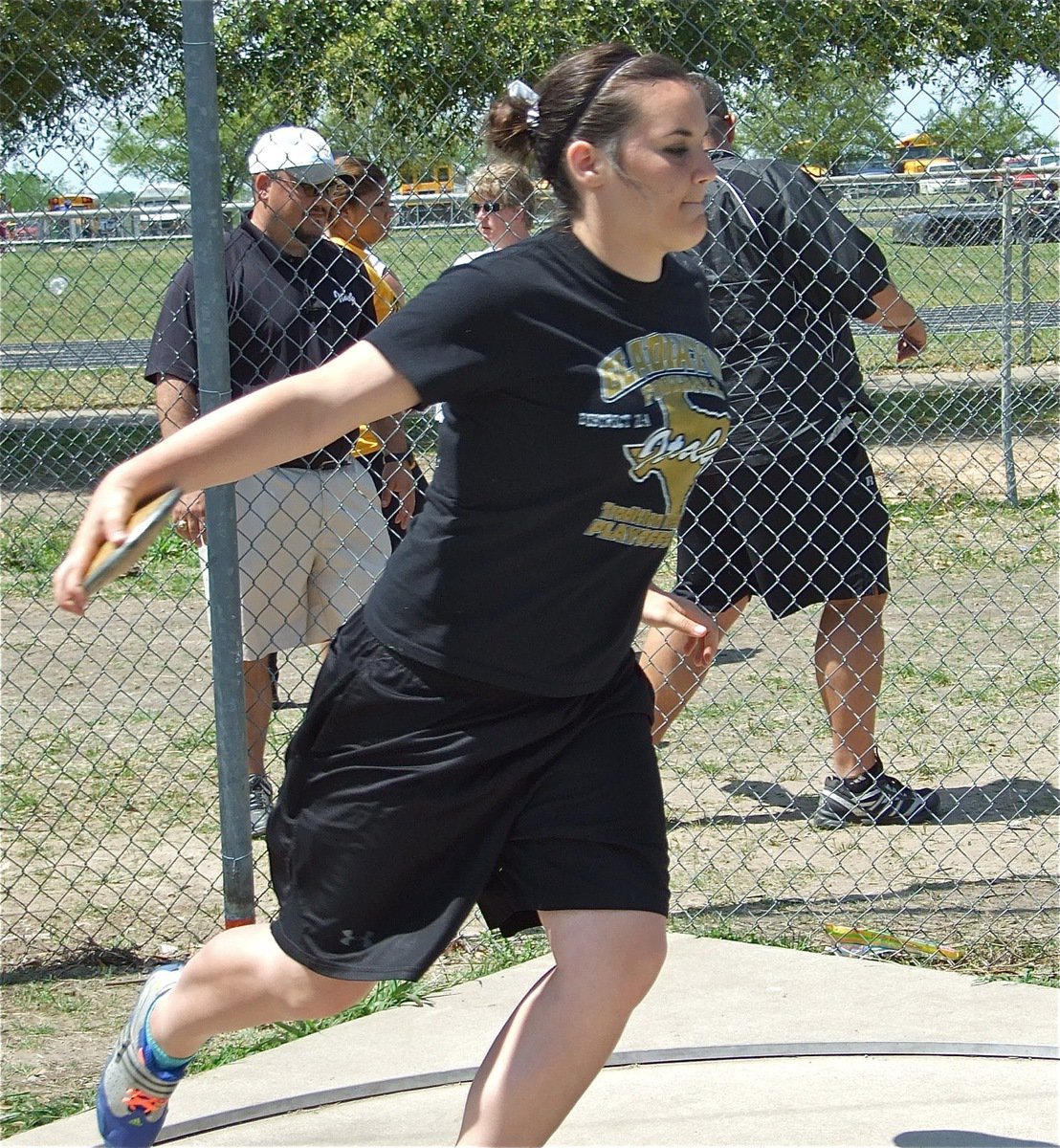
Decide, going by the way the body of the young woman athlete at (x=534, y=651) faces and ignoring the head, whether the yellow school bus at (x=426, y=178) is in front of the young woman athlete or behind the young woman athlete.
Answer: behind

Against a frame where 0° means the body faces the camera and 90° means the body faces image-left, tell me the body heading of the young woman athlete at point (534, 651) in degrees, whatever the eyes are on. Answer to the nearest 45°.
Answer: approximately 315°

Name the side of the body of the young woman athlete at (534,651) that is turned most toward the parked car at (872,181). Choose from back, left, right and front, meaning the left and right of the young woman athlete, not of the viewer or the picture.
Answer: left

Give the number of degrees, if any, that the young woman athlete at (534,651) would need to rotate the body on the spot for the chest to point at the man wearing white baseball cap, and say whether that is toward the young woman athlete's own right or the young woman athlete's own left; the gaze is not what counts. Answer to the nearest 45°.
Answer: approximately 135° to the young woman athlete's own left

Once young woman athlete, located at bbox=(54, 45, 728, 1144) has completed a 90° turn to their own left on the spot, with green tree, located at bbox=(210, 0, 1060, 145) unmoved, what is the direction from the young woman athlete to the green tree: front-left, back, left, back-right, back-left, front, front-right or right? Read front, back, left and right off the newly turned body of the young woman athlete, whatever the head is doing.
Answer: front-left

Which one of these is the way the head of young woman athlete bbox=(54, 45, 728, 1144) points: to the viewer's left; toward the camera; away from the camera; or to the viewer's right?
to the viewer's right

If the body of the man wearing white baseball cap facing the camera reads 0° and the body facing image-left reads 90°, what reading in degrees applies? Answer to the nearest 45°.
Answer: approximately 315°
